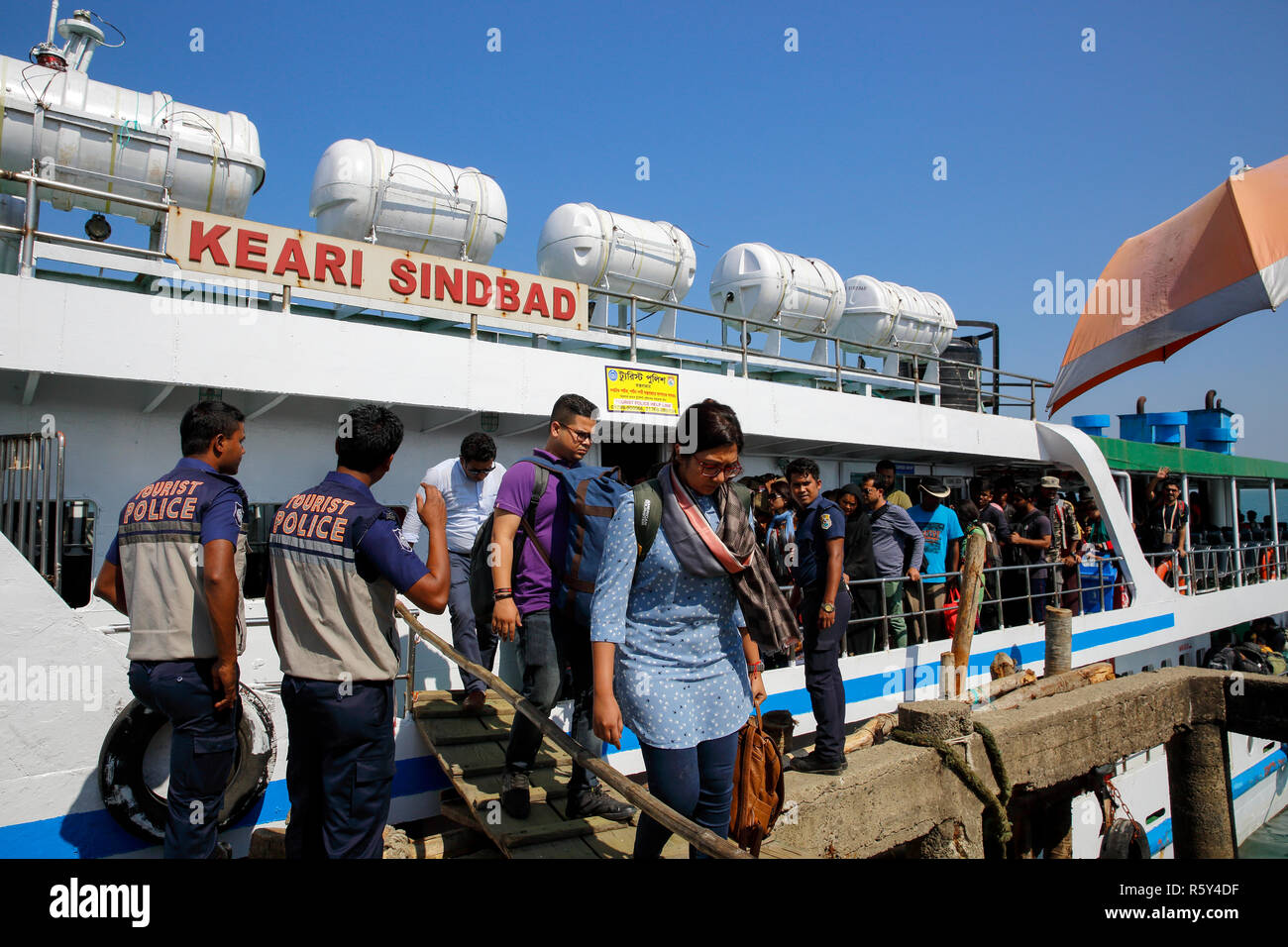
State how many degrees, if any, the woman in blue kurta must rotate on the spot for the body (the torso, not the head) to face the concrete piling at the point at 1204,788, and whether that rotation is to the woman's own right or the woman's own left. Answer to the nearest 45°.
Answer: approximately 90° to the woman's own left

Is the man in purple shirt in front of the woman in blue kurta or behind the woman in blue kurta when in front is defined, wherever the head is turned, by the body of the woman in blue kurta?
behind

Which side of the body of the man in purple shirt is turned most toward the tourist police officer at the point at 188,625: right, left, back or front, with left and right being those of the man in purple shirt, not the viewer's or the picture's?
right

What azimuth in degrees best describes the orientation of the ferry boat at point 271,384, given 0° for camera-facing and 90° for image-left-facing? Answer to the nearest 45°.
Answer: approximately 45°

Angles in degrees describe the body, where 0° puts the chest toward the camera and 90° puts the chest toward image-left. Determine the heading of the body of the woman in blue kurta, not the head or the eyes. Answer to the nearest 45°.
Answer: approximately 315°

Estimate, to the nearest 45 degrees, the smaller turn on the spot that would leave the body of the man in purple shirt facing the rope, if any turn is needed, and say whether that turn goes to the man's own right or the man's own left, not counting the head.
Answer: approximately 90° to the man's own left

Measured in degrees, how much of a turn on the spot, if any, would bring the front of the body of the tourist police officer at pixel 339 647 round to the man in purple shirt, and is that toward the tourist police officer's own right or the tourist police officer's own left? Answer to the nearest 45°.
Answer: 0° — they already face them

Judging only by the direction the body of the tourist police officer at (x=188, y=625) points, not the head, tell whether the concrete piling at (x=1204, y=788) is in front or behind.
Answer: in front

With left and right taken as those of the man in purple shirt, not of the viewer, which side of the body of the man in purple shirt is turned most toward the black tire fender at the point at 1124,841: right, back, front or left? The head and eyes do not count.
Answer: left

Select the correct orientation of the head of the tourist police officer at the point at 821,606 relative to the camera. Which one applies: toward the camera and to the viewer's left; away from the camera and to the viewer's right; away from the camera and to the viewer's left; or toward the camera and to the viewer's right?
toward the camera and to the viewer's left

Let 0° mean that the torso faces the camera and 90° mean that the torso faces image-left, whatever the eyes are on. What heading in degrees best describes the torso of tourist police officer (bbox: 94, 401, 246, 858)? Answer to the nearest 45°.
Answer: approximately 225°

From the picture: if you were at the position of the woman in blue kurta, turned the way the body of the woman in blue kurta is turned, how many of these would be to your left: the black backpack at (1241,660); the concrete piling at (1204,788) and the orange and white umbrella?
3

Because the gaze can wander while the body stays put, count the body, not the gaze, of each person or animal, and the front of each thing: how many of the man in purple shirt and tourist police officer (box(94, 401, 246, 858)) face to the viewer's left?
0

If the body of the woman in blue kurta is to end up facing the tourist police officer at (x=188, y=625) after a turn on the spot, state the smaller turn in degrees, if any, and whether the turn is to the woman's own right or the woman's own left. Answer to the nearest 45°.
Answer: approximately 135° to the woman's own right
